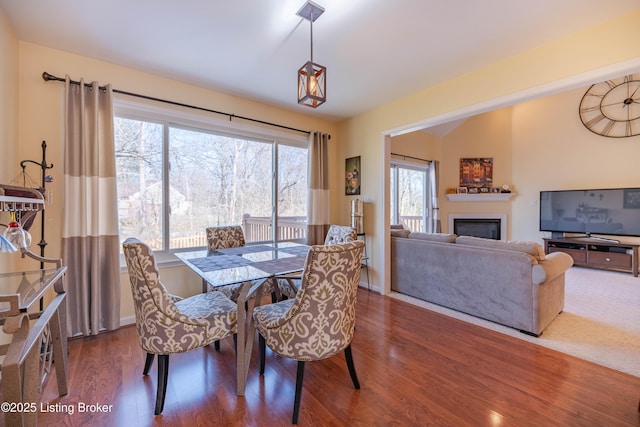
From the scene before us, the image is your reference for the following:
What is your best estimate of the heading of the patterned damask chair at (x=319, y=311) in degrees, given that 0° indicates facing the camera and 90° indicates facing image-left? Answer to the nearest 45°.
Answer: approximately 135°

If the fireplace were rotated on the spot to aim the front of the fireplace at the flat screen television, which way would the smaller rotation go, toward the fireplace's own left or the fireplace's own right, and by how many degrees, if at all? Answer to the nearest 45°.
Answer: approximately 90° to the fireplace's own left

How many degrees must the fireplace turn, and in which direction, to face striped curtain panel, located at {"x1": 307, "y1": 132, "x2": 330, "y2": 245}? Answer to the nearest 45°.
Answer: approximately 45° to its right

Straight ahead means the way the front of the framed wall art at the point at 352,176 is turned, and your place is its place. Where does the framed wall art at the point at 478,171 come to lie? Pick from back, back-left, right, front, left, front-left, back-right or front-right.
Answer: back

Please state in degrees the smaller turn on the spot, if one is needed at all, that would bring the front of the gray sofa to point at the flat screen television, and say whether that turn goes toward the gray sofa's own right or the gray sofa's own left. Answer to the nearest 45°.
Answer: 0° — it already faces it

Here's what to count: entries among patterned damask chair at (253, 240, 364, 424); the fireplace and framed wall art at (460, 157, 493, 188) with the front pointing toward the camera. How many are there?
2

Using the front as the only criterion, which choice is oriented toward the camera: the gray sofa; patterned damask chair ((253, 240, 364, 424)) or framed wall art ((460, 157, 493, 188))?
the framed wall art

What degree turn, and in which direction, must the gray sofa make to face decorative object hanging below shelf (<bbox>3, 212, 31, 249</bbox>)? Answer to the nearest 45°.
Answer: approximately 180°

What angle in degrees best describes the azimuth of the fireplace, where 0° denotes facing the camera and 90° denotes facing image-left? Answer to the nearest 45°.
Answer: approximately 0°

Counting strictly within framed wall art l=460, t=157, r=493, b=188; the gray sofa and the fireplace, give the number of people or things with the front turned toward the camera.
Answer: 2

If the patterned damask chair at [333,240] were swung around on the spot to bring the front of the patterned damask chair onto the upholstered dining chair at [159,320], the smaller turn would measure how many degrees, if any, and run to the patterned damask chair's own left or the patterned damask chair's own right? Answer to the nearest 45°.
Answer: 0° — it already faces it

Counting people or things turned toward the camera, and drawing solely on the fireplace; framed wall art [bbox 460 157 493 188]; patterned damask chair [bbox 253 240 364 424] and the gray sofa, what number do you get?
2

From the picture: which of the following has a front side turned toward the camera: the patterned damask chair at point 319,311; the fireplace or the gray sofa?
the fireplace

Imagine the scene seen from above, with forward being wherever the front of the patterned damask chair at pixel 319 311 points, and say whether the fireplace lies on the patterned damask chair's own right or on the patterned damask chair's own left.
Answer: on the patterned damask chair's own right

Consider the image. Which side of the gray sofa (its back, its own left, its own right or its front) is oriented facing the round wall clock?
front
